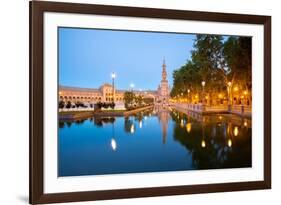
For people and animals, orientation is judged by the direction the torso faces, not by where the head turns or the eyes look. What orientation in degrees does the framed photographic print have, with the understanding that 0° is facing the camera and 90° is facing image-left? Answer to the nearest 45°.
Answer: approximately 315°
